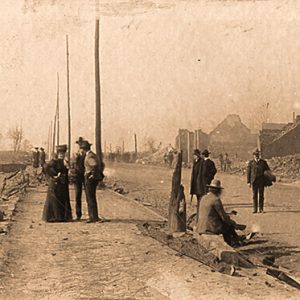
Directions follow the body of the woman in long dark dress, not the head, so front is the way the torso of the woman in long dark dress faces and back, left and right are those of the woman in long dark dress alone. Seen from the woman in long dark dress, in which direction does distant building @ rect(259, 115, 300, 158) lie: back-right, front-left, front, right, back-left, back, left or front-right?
left

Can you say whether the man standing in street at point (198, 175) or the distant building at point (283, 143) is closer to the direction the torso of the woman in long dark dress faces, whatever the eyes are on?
the man standing in street

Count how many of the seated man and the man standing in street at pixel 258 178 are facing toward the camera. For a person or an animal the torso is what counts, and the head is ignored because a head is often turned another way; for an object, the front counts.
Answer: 1

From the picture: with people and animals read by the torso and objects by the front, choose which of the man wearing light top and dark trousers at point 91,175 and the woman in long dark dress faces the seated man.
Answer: the woman in long dark dress

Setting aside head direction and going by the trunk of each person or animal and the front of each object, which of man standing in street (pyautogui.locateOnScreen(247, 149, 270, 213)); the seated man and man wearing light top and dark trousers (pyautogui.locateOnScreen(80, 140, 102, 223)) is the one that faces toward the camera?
the man standing in street

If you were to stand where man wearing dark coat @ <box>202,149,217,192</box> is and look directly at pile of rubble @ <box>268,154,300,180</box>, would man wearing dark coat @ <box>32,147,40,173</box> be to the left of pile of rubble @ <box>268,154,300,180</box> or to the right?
left

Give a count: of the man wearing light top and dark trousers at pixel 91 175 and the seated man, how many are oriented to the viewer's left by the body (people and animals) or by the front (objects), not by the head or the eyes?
1

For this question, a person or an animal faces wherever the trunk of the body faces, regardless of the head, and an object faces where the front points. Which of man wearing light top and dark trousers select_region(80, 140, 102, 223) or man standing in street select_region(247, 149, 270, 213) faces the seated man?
the man standing in street

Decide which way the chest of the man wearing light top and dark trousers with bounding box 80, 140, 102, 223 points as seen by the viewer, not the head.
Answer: to the viewer's left

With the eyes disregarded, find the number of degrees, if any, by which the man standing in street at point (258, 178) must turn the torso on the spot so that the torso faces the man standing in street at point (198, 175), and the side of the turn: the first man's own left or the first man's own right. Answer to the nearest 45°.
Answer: approximately 45° to the first man's own right

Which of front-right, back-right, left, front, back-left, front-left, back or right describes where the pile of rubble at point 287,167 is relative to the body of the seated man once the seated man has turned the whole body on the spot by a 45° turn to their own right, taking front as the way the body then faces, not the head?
left

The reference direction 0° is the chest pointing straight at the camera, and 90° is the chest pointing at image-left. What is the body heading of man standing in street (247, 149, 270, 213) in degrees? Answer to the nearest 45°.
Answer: approximately 0°

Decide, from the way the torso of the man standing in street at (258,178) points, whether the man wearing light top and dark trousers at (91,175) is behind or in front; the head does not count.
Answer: in front

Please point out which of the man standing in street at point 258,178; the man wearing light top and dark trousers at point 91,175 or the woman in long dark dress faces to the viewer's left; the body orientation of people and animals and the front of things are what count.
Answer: the man wearing light top and dark trousers
